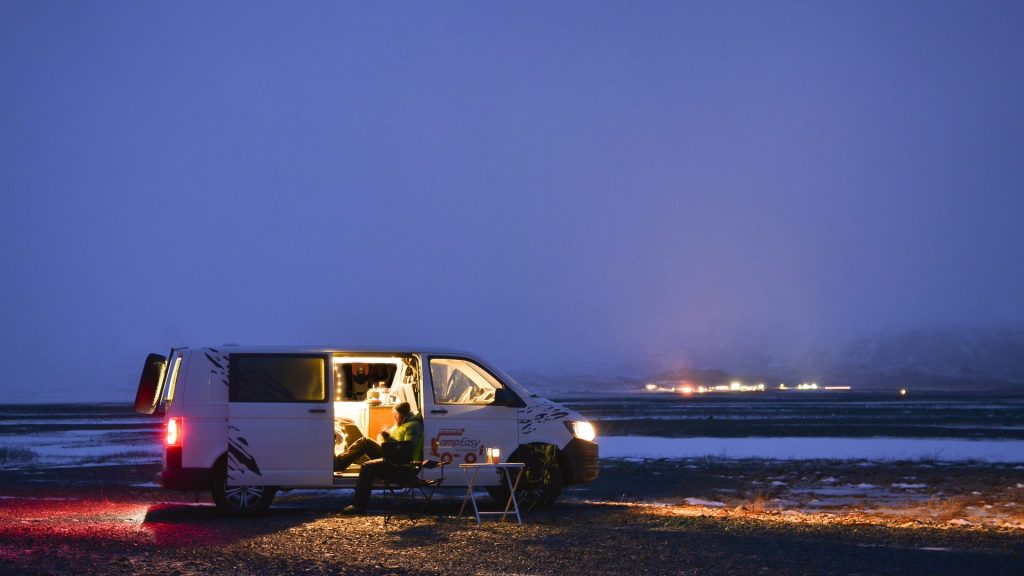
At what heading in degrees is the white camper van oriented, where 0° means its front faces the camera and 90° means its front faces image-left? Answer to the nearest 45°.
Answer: approximately 270°

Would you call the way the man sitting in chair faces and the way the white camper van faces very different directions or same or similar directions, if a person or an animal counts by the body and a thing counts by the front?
very different directions

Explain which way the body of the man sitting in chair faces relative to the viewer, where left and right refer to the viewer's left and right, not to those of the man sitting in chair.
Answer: facing to the left of the viewer
